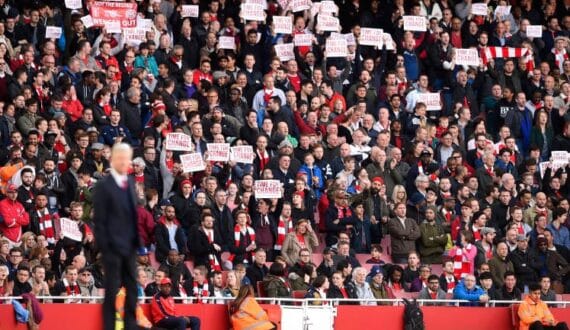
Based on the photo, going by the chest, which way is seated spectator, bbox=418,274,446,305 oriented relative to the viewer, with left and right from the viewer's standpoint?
facing the viewer

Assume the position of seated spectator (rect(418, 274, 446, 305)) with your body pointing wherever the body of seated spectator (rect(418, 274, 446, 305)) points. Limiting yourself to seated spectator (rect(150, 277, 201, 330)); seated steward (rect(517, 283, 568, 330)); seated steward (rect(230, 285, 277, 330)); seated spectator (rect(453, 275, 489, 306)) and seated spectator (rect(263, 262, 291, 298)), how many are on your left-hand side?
2

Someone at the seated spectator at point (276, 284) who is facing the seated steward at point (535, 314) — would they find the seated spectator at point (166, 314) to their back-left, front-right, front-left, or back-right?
back-right

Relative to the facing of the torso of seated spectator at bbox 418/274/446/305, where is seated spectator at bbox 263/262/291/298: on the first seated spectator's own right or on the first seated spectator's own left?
on the first seated spectator's own right

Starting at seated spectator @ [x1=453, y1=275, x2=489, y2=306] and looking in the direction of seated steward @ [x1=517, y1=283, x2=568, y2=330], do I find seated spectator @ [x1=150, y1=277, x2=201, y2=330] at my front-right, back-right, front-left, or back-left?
back-right

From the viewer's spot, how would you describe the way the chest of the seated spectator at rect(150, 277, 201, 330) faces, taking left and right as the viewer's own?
facing the viewer and to the right of the viewer
